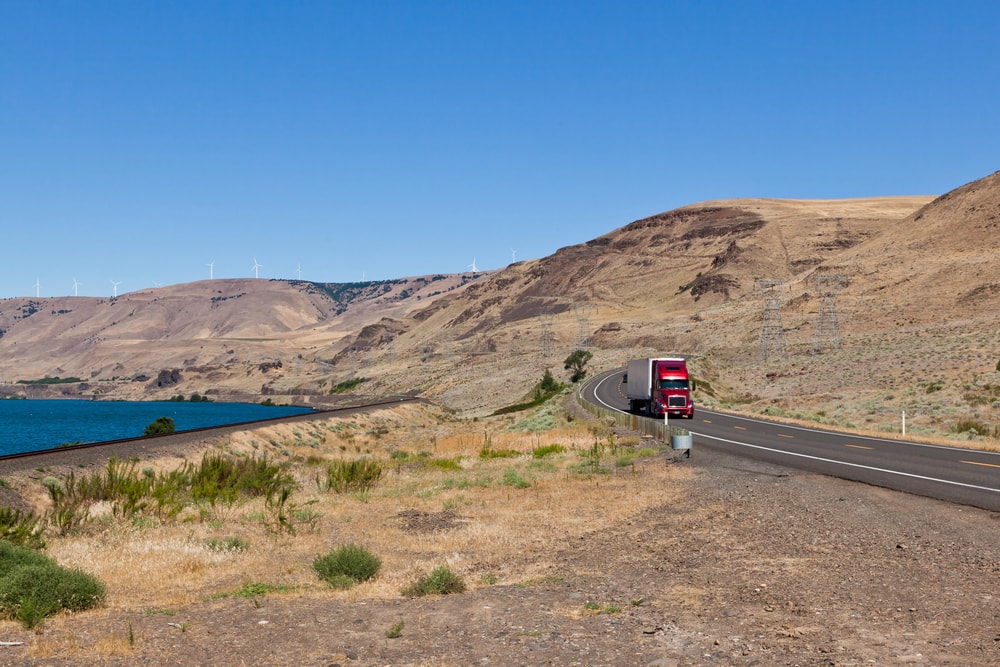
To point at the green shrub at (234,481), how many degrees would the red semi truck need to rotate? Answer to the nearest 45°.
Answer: approximately 90° to its right

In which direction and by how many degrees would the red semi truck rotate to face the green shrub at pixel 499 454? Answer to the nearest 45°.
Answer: approximately 45° to its right

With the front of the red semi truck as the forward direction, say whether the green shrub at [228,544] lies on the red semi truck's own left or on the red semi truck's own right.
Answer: on the red semi truck's own right

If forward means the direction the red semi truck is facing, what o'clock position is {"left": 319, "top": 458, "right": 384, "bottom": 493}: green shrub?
The green shrub is roughly at 2 o'clock from the red semi truck.

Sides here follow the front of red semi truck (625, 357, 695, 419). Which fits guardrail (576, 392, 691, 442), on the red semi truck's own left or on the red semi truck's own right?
on the red semi truck's own right

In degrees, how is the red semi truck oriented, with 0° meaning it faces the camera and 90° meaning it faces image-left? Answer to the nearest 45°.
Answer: approximately 315°

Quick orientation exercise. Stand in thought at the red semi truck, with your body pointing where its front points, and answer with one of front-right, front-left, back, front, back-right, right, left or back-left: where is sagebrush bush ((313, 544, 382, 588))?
front-right

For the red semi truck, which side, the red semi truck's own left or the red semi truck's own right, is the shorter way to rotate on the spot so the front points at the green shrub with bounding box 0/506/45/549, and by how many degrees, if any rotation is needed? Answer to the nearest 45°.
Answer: approximately 45° to the red semi truck's own right

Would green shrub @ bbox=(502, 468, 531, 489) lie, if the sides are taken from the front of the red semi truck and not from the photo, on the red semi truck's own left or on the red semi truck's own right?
on the red semi truck's own right
